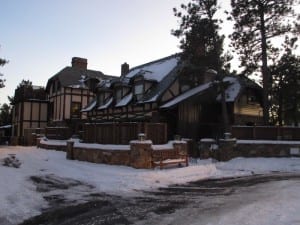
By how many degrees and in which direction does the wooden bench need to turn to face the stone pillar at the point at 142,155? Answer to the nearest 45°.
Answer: approximately 90° to its right

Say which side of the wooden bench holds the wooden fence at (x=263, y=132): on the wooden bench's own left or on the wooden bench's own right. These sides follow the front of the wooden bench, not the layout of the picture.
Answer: on the wooden bench's own left

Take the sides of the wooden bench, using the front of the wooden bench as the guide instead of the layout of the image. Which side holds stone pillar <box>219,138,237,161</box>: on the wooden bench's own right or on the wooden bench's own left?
on the wooden bench's own left

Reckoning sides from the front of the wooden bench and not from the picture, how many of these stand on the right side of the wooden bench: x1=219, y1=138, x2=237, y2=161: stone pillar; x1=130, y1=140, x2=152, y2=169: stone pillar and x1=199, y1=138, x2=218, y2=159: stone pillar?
1

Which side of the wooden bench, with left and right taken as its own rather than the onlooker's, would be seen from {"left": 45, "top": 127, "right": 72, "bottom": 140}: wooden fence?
back

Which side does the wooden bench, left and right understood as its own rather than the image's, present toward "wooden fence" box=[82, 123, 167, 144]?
back

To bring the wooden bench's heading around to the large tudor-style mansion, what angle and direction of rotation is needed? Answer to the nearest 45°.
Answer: approximately 135° to its left

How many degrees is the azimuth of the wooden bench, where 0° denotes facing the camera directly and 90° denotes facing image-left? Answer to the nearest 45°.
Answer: approximately 315°

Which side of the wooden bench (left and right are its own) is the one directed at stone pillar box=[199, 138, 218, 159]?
left
